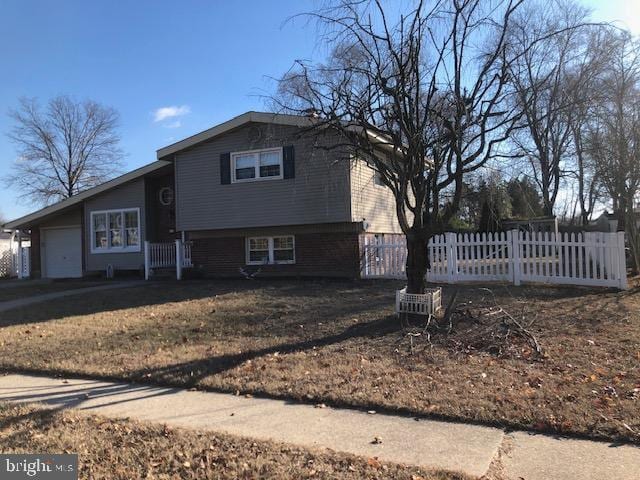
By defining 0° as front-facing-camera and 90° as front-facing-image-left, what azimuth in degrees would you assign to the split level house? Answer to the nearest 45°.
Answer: approximately 0°

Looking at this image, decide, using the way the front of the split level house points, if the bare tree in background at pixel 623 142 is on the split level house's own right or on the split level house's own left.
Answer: on the split level house's own left
